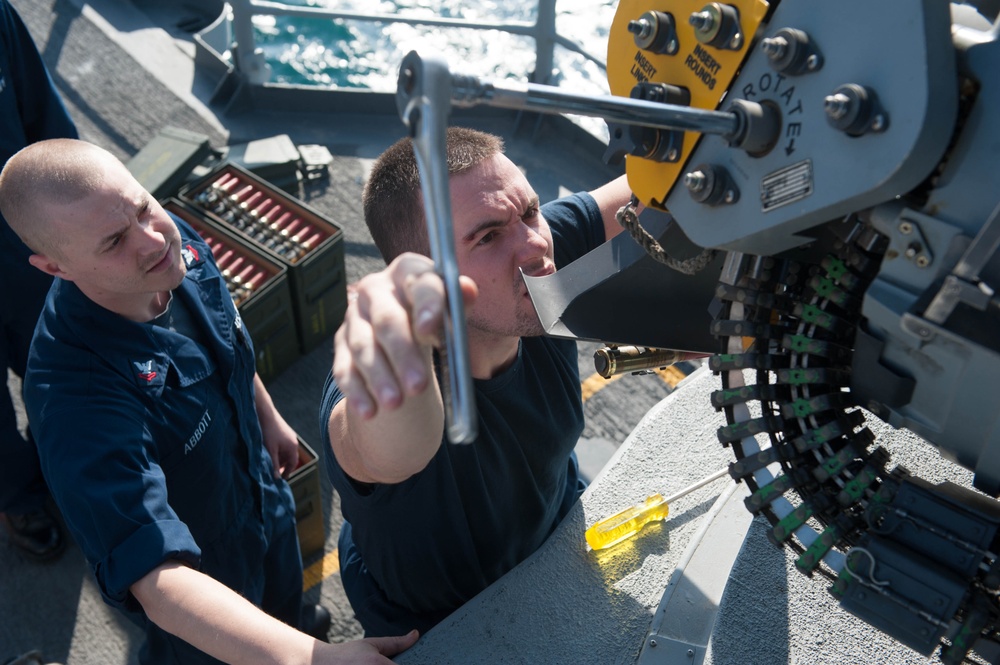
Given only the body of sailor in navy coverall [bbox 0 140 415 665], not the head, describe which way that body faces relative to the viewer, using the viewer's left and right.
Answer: facing the viewer and to the right of the viewer

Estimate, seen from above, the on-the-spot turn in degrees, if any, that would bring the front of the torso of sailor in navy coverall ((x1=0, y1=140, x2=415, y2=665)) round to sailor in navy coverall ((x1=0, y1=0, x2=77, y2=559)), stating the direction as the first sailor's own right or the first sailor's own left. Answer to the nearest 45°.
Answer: approximately 180°

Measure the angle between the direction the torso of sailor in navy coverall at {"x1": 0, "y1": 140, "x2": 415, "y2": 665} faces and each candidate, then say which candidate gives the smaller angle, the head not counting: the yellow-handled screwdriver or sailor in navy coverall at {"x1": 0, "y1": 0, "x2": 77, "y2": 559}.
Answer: the yellow-handled screwdriver

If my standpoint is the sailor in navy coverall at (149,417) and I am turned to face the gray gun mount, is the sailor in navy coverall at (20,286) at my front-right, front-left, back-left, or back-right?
back-left

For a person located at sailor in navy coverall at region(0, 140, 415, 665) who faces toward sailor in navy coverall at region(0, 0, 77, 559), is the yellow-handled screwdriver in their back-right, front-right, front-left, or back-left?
back-right

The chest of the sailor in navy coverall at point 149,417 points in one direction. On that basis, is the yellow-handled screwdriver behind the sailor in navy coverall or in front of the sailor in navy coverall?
in front

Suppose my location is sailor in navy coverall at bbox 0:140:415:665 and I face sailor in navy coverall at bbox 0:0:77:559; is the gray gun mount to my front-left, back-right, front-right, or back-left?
back-right
